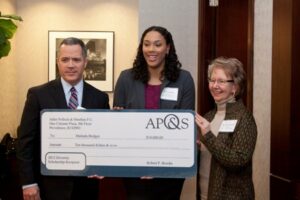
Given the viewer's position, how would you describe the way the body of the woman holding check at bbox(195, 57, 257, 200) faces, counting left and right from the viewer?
facing the viewer and to the left of the viewer

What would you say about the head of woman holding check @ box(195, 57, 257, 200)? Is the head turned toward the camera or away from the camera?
toward the camera

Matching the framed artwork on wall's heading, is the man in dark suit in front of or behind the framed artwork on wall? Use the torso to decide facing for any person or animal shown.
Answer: in front

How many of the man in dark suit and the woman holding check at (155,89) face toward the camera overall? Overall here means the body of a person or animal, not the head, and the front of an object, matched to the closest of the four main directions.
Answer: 2

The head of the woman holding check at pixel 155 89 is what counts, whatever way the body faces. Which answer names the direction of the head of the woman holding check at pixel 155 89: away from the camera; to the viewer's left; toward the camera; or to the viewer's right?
toward the camera

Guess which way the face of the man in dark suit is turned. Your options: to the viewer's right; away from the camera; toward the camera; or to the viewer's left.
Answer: toward the camera

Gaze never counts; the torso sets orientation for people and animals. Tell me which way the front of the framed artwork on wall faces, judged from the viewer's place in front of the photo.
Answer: facing the viewer

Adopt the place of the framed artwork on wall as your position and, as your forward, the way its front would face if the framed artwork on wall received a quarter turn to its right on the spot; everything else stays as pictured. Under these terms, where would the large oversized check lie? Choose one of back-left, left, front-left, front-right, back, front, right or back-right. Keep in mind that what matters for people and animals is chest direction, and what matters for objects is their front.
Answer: left

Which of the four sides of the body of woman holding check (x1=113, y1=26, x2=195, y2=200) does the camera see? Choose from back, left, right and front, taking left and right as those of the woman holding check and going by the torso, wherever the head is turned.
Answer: front

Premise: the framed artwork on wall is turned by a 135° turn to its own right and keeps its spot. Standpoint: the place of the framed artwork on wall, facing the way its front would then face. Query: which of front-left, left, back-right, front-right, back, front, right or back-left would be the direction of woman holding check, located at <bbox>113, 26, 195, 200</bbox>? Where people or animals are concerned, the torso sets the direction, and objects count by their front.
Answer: back-left

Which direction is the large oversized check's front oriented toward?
toward the camera

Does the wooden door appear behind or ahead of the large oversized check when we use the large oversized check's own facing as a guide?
behind
